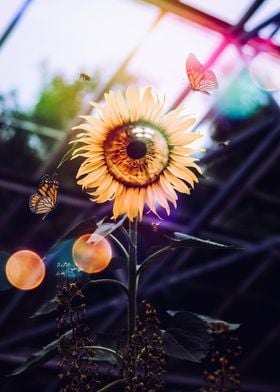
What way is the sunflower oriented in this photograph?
toward the camera

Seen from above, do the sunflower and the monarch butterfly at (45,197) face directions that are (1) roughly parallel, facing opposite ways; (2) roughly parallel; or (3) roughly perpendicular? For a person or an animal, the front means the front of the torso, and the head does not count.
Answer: roughly perpendicular

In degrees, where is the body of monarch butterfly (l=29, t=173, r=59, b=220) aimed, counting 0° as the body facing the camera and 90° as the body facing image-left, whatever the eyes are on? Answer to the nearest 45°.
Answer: approximately 270°

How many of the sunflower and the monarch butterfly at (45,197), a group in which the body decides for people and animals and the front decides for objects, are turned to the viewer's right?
1

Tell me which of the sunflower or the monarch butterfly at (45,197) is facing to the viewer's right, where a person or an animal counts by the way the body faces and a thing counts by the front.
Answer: the monarch butterfly
